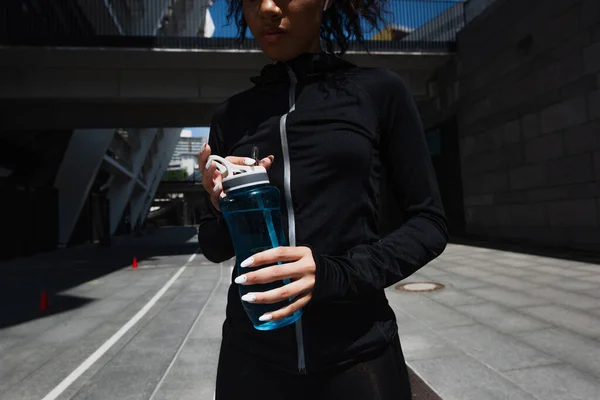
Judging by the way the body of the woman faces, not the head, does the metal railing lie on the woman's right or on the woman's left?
on the woman's right

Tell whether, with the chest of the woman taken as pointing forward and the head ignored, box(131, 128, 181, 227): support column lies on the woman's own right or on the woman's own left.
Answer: on the woman's own right

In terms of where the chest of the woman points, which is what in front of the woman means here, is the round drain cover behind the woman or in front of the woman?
behind

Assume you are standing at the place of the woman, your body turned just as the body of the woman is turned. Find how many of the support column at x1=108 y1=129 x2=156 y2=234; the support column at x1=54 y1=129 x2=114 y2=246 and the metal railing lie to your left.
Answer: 0

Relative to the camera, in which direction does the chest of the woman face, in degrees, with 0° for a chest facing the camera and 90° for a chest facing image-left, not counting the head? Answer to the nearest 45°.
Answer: approximately 45°

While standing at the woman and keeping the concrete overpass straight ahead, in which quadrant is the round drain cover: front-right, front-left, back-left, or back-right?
front-right
